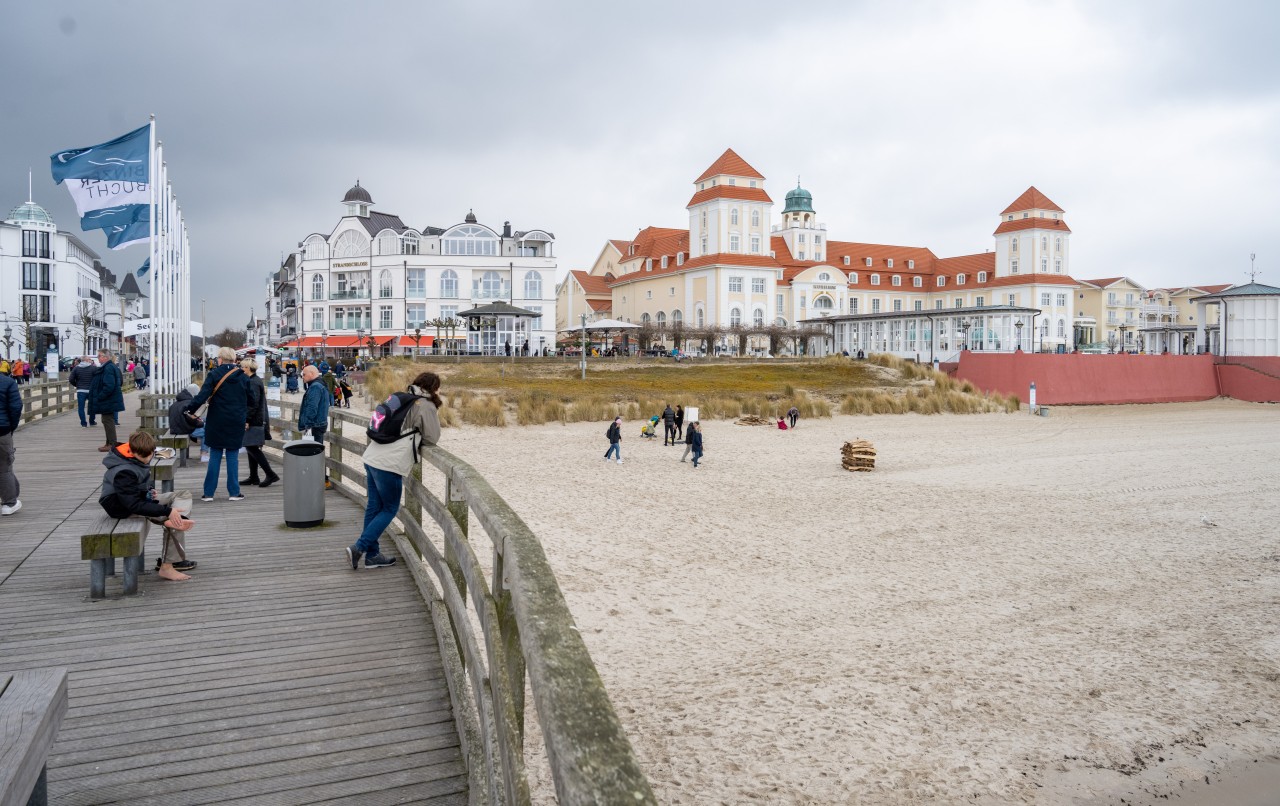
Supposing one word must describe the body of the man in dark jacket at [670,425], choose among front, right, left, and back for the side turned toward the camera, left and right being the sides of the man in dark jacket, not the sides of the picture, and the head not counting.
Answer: back

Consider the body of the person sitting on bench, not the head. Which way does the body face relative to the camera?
to the viewer's right

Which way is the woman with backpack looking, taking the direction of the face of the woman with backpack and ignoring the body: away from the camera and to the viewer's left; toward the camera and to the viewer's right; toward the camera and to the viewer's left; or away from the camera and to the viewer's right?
away from the camera and to the viewer's right

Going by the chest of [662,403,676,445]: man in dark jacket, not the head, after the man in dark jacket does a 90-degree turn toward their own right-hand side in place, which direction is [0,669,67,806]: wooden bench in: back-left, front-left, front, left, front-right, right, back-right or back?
right

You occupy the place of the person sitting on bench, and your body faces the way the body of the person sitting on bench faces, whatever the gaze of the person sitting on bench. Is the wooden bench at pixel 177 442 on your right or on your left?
on your left
